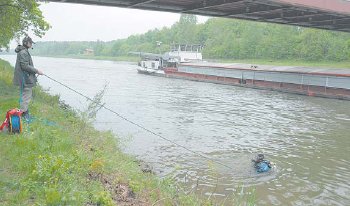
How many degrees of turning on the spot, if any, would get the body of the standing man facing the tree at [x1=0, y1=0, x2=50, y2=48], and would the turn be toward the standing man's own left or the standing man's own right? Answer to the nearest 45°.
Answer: approximately 90° to the standing man's own left

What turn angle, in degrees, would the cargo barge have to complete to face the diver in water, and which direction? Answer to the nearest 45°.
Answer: approximately 45° to its right

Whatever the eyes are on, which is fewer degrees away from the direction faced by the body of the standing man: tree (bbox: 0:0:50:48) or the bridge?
the bridge

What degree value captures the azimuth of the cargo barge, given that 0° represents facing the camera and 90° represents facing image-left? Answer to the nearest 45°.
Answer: approximately 315°

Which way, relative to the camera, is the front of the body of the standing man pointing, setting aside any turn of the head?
to the viewer's right

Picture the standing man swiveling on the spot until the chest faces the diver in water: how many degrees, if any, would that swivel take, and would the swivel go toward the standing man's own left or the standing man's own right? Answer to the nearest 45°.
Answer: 0° — they already face them

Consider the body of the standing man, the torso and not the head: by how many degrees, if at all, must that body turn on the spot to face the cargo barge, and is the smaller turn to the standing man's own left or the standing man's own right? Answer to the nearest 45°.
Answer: approximately 45° to the standing man's own left

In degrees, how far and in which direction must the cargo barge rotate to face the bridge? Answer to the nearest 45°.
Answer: approximately 45° to its right

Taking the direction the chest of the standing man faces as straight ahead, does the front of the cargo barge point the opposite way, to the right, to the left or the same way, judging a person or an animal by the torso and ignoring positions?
to the right
